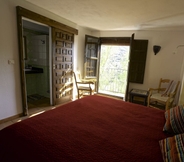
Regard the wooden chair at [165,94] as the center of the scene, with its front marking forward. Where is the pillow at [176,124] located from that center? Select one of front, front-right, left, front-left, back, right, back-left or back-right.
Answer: front-left

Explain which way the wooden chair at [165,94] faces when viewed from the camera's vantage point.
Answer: facing the viewer and to the left of the viewer

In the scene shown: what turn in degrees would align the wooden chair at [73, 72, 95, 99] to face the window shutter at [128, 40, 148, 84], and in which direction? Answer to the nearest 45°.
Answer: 0° — it already faces it

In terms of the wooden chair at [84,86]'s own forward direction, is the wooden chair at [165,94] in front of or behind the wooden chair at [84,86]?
in front

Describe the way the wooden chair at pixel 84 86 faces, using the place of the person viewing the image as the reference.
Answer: facing to the right of the viewer

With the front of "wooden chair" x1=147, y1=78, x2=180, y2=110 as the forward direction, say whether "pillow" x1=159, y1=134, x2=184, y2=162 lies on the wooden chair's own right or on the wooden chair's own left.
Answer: on the wooden chair's own left

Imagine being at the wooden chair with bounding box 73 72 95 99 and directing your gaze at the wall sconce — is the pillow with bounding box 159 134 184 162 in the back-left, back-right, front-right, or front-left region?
front-right

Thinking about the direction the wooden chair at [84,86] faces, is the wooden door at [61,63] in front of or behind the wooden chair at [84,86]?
behind

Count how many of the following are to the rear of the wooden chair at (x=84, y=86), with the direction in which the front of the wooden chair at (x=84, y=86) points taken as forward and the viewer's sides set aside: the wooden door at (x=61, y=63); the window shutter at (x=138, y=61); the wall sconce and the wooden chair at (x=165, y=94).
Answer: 1

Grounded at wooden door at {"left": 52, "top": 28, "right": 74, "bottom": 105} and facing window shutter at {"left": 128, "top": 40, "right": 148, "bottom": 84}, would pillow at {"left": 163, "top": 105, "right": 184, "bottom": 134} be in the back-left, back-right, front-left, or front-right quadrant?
front-right
